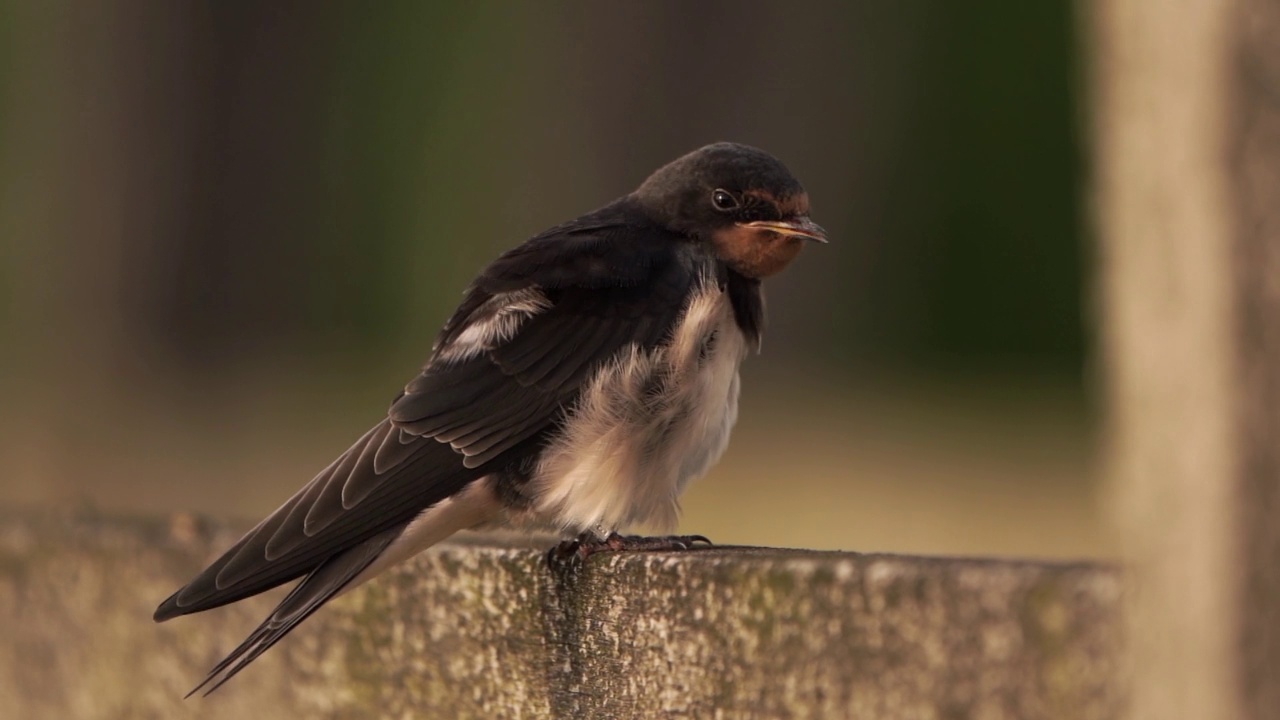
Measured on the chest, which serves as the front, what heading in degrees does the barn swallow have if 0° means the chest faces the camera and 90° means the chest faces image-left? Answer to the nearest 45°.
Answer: approximately 270°
